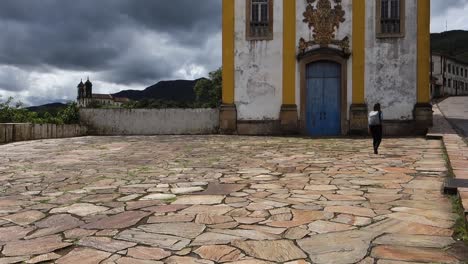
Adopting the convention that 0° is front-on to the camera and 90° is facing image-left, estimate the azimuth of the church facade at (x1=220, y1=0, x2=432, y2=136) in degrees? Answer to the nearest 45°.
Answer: approximately 0°

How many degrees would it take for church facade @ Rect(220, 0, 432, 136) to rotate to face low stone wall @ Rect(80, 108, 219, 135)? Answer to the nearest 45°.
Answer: approximately 90° to its right

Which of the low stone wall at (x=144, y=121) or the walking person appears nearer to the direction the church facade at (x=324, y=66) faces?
the walking person

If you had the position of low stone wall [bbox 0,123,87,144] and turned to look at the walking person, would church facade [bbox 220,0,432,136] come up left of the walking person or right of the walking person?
left

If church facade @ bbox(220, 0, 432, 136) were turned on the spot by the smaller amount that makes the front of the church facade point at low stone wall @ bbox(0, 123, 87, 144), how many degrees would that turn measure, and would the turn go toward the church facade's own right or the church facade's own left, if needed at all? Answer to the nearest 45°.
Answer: approximately 90° to the church facade's own right

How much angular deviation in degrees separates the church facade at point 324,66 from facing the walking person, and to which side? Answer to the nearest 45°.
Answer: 0° — it already faces them

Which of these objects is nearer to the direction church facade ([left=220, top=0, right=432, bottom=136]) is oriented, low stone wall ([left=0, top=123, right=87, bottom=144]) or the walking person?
the walking person
